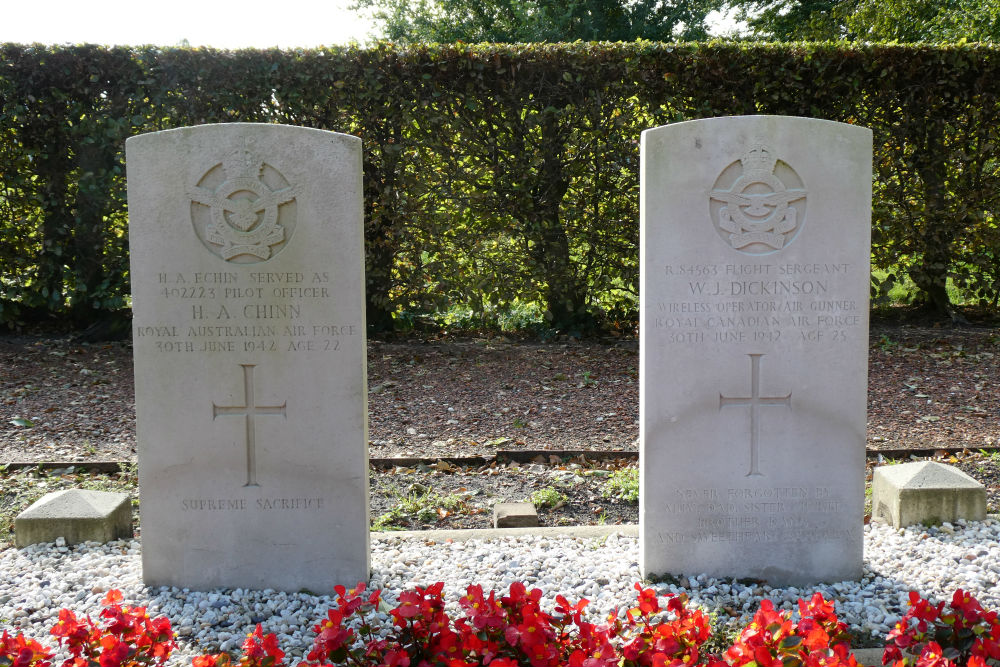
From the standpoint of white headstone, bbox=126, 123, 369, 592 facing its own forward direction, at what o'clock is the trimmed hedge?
The trimmed hedge is roughly at 7 o'clock from the white headstone.

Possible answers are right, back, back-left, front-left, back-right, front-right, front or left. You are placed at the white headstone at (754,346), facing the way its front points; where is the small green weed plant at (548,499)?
back-right

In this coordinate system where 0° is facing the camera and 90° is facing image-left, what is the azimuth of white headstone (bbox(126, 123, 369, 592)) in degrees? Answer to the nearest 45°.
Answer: approximately 0°

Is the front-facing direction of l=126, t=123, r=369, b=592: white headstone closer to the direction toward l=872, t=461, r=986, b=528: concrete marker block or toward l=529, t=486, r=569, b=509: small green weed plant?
the concrete marker block

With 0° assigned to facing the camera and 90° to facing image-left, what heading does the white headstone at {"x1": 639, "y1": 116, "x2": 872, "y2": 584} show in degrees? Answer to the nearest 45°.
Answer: approximately 0°

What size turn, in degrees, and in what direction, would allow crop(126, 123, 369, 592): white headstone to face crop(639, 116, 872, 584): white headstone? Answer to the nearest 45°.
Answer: approximately 90° to its left

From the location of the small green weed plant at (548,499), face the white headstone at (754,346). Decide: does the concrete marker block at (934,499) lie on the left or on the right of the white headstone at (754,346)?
left

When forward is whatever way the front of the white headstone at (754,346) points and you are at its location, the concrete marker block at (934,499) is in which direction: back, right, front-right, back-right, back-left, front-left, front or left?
back-left

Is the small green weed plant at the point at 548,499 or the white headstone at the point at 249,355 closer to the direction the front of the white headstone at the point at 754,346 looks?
the white headstone

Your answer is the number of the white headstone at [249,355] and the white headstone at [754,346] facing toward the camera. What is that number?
2

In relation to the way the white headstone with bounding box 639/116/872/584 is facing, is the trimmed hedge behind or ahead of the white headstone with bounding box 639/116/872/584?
behind

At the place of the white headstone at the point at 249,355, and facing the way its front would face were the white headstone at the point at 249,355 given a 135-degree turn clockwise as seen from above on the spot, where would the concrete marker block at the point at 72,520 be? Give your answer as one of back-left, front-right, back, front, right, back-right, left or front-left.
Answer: front

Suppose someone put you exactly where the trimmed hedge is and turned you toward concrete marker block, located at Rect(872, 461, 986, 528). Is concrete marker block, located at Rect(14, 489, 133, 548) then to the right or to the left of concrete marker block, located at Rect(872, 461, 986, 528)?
right

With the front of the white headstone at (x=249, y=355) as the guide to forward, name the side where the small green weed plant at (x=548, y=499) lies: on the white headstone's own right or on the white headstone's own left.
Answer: on the white headstone's own left

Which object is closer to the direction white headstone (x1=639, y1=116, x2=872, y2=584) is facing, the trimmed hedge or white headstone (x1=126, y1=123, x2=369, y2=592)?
the white headstone
